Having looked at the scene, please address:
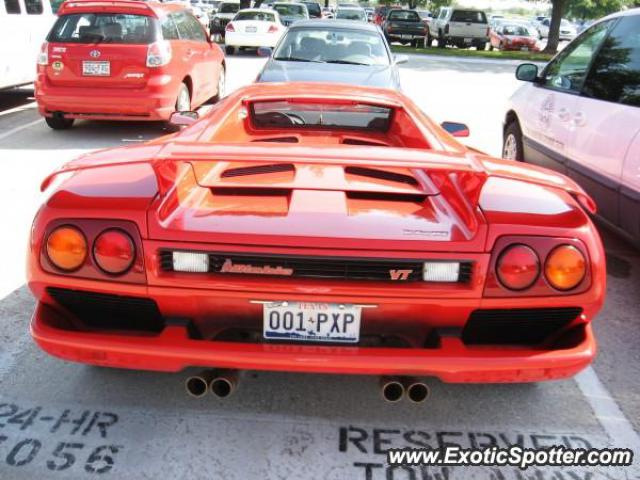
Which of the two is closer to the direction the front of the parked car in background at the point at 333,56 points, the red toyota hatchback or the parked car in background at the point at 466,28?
the red toyota hatchback

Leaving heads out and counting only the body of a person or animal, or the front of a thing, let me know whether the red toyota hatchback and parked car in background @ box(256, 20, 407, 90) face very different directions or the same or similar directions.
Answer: very different directions

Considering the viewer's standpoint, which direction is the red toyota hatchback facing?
facing away from the viewer and to the right of the viewer

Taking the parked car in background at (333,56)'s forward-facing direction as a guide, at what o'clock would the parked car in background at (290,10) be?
the parked car in background at (290,10) is roughly at 6 o'clock from the parked car in background at (333,56).

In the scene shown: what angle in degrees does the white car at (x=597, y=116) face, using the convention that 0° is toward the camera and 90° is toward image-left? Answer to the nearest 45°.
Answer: approximately 135°

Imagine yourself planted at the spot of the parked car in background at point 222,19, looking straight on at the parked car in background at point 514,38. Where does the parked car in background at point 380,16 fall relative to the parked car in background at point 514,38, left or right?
left

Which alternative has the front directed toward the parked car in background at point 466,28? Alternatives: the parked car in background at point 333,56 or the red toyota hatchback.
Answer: the red toyota hatchback

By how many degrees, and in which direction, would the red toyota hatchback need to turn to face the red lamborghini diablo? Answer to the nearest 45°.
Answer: approximately 135° to its right

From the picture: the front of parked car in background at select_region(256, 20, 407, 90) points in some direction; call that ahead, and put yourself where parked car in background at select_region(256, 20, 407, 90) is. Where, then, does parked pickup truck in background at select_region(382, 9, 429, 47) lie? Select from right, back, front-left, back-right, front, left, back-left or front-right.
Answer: back

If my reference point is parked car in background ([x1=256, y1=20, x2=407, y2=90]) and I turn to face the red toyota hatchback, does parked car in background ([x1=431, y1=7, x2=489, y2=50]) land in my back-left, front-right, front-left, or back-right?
back-right

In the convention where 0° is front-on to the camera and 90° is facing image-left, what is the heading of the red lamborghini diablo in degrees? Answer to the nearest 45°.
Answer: approximately 180°
